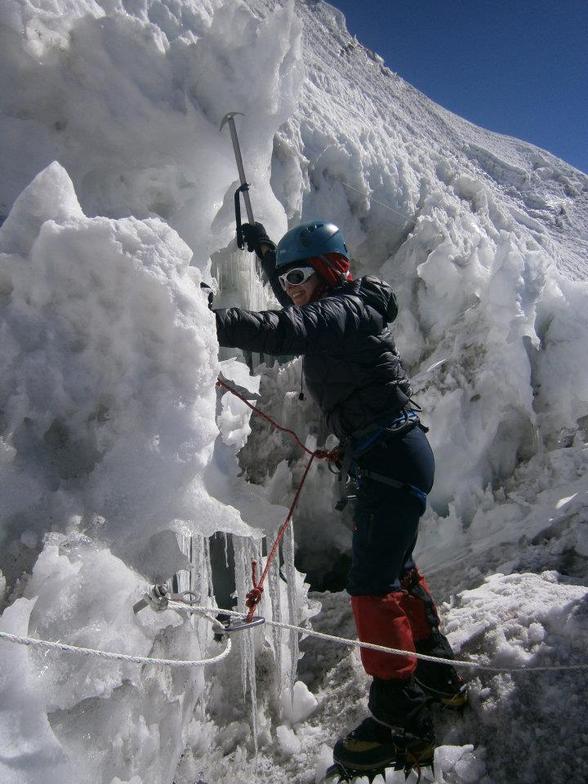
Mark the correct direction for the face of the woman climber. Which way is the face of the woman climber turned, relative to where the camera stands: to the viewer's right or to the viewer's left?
to the viewer's left

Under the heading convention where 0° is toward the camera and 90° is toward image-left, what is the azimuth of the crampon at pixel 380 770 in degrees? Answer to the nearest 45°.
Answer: approximately 90°

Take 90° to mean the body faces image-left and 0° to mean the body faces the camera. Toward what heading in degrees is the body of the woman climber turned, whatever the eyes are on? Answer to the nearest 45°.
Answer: approximately 90°

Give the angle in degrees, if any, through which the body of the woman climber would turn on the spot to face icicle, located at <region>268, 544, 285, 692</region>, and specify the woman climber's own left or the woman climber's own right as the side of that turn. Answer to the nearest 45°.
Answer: approximately 45° to the woman climber's own right
